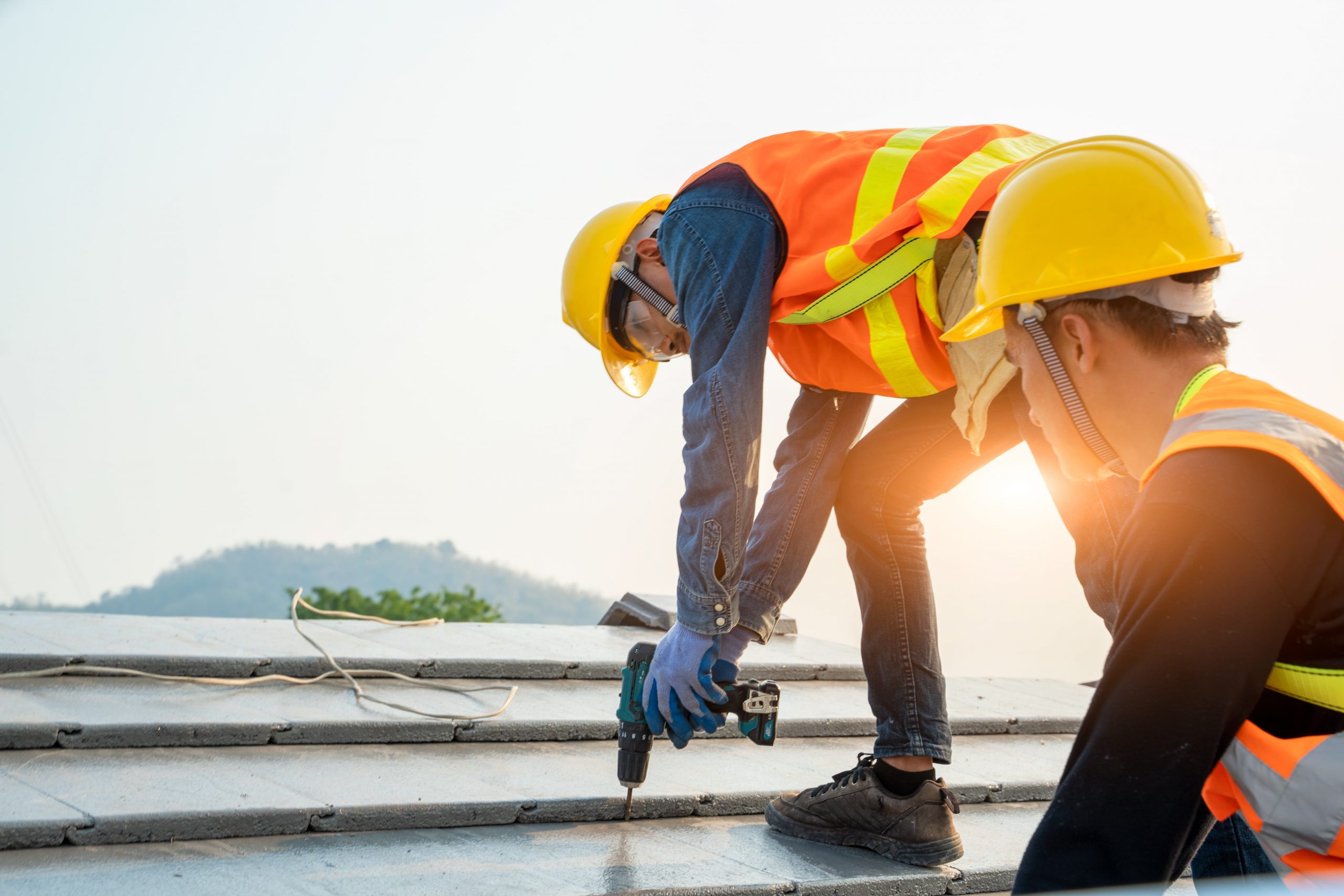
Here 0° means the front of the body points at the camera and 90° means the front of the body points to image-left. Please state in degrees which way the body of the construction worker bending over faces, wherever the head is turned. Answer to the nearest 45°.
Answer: approximately 90°

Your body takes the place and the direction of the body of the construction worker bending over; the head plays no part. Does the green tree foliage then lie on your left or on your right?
on your right

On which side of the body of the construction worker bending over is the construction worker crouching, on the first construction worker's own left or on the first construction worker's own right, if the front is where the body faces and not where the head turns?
on the first construction worker's own left
